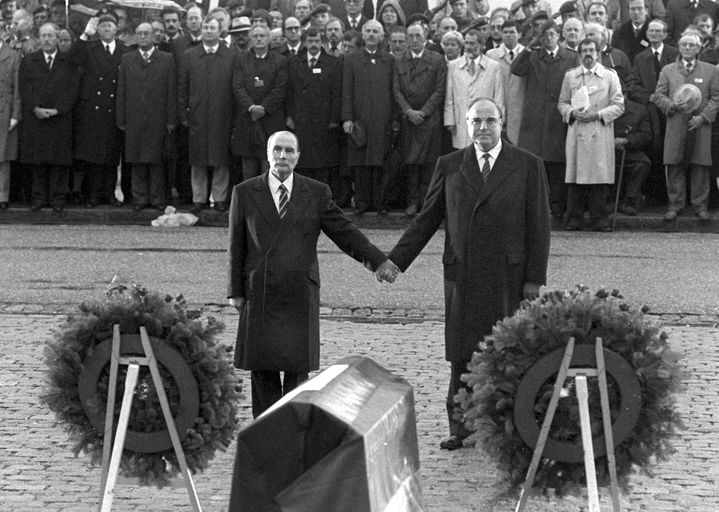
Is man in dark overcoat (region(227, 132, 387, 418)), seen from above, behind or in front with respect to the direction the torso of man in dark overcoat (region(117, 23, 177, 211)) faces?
in front

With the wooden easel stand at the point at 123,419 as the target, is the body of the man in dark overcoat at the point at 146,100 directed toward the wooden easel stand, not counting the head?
yes

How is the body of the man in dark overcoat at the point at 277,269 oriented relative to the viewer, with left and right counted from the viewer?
facing the viewer

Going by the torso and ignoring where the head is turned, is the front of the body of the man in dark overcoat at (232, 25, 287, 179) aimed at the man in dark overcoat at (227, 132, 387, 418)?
yes

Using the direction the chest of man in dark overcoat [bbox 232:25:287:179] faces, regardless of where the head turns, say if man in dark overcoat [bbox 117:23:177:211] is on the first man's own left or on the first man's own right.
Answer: on the first man's own right

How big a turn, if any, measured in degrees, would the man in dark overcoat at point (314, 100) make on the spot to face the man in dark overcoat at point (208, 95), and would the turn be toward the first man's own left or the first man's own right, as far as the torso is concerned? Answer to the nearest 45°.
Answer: approximately 90° to the first man's own right

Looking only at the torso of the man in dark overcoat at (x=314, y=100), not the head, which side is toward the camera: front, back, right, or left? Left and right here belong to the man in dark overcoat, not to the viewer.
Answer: front

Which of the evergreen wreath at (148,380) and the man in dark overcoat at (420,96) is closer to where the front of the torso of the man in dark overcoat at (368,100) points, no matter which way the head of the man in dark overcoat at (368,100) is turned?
the evergreen wreath

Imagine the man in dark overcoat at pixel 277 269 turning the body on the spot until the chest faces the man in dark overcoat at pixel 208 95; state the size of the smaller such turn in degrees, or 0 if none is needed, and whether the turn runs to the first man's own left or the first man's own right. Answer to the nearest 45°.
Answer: approximately 180°

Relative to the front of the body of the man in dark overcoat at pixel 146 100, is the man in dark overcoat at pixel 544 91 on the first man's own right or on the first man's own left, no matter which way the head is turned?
on the first man's own left

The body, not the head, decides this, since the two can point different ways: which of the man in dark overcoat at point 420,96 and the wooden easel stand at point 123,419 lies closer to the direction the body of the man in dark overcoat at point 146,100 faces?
the wooden easel stand

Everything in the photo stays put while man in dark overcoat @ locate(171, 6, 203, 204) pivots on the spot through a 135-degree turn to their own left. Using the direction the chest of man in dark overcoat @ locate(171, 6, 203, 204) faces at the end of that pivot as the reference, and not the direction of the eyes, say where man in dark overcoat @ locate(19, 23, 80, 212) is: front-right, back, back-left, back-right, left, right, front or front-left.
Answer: back-left

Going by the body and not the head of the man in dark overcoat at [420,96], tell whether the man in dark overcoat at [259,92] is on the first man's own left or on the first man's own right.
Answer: on the first man's own right

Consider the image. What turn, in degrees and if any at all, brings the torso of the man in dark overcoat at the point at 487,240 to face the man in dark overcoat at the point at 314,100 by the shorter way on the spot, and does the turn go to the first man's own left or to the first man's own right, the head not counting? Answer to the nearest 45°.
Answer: approximately 180°

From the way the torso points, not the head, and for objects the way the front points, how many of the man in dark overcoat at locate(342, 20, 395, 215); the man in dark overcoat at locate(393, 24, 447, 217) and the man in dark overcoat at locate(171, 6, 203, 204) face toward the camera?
3

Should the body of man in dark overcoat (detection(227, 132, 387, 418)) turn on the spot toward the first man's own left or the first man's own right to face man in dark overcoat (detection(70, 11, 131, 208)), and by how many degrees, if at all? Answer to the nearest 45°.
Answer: approximately 180°

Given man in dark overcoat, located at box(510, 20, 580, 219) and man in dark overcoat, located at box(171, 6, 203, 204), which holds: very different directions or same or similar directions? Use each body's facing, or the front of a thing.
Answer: same or similar directions
